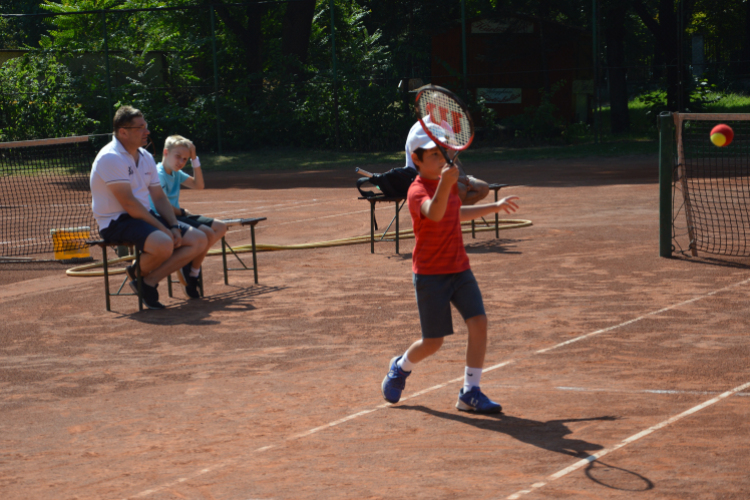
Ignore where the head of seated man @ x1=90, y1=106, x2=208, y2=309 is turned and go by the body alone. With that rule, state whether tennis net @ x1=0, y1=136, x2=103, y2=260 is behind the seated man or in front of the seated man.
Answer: behind

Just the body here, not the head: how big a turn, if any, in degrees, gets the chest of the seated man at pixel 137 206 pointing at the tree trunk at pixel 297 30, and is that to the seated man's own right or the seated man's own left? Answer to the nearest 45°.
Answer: approximately 135° to the seated man's own left

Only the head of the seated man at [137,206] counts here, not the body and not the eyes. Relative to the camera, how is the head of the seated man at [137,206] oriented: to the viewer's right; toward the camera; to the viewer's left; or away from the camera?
to the viewer's right

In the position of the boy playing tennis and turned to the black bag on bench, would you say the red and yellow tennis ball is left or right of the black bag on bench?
right

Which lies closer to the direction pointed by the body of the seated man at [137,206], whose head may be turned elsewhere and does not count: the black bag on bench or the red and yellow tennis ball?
the red and yellow tennis ball

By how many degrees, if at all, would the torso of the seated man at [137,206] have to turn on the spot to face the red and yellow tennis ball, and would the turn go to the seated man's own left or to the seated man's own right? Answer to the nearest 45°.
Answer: approximately 45° to the seated man's own left

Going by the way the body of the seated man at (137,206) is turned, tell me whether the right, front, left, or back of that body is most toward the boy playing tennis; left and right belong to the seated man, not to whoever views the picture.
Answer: front

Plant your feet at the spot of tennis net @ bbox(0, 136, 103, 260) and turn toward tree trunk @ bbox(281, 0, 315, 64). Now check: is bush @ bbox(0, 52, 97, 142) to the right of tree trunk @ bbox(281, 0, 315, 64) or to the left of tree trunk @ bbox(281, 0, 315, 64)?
left

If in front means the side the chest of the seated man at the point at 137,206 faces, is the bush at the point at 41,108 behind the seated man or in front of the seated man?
behind

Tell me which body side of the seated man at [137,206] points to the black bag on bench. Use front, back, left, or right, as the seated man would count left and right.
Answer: left
